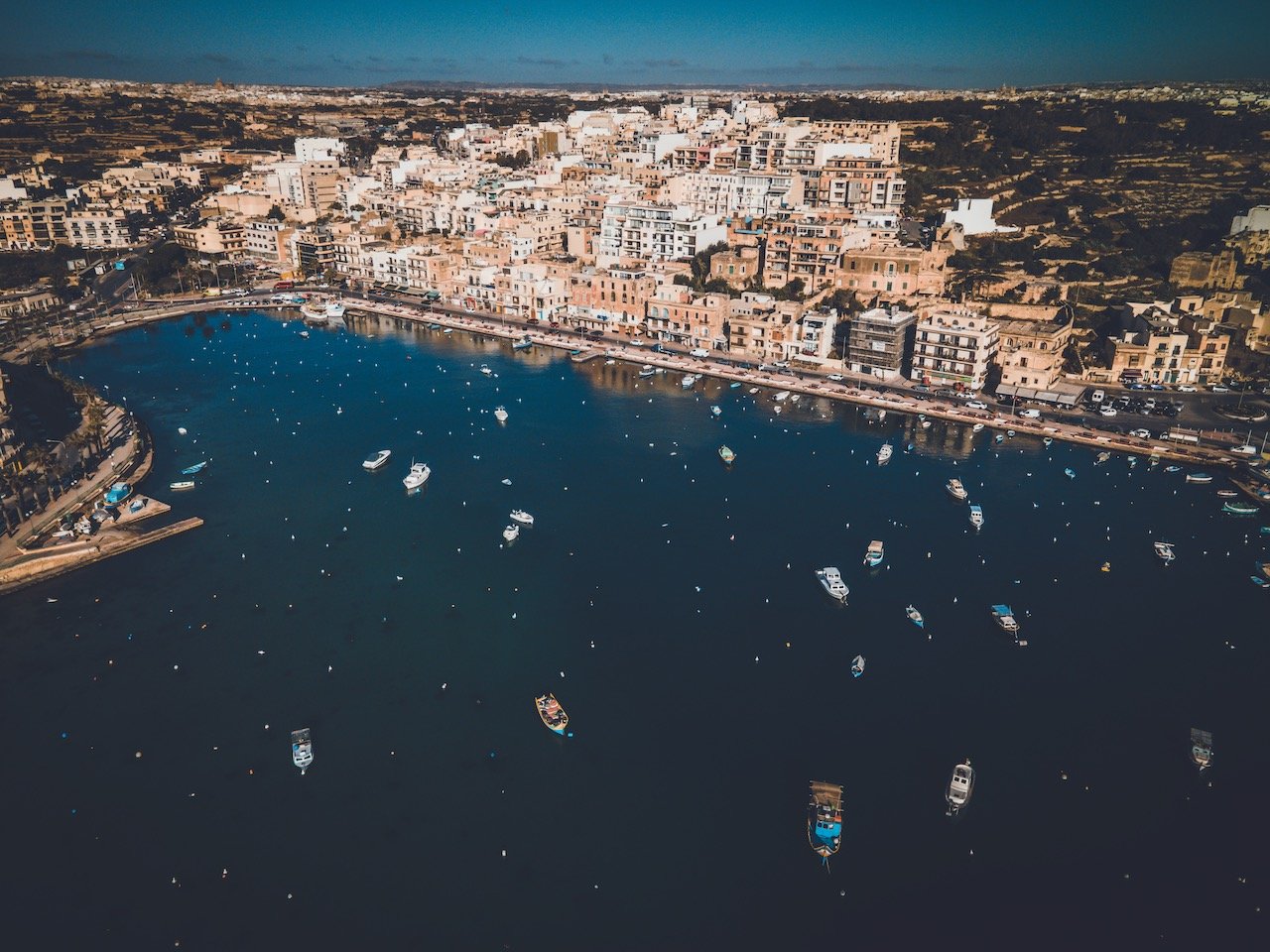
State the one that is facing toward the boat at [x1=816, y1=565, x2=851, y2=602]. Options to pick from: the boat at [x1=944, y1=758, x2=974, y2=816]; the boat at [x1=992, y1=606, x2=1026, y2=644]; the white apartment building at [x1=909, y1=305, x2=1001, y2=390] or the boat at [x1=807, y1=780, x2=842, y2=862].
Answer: the white apartment building

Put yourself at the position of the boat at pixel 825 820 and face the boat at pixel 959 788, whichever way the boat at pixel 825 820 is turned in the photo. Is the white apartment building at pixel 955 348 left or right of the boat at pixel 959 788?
left

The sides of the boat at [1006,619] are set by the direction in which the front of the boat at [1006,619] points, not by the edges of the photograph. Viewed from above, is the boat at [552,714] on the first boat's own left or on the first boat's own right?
on the first boat's own right

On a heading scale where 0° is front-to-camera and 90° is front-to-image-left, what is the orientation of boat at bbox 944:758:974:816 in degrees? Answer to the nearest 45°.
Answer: approximately 0°

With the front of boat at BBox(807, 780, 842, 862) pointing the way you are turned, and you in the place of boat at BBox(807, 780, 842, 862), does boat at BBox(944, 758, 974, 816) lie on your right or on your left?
on your left

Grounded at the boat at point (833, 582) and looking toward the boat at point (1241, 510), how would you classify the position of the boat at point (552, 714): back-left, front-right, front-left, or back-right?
back-right

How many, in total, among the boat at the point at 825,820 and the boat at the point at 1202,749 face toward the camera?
2

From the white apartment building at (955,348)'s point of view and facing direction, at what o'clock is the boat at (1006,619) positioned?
The boat is roughly at 12 o'clock from the white apartment building.
